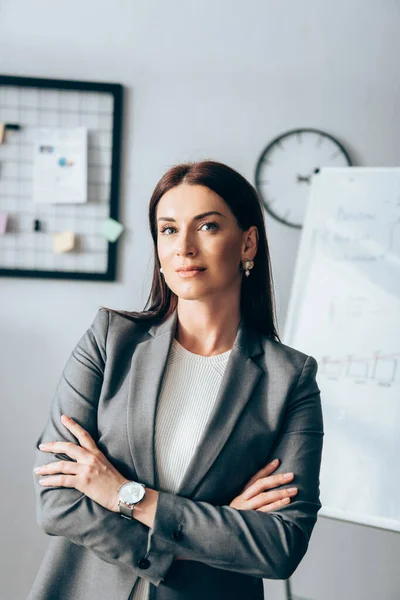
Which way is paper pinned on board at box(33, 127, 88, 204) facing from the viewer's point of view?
toward the camera

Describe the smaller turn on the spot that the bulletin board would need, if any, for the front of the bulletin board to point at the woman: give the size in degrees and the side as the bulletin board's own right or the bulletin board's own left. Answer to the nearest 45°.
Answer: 0° — it already faces them

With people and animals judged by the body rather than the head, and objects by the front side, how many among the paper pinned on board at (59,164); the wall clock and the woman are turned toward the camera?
3

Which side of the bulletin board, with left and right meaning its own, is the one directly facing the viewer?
front

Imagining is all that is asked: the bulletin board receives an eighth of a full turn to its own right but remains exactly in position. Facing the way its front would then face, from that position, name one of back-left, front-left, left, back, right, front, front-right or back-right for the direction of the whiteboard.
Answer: left

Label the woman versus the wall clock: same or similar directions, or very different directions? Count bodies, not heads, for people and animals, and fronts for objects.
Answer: same or similar directions

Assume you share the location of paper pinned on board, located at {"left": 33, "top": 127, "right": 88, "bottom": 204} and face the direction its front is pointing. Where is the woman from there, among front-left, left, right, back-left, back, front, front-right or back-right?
front

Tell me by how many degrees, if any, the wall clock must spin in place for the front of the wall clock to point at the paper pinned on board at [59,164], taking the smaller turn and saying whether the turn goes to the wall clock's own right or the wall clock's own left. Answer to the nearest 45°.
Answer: approximately 90° to the wall clock's own right

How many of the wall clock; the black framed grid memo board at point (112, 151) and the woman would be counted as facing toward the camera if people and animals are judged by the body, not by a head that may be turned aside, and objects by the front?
3

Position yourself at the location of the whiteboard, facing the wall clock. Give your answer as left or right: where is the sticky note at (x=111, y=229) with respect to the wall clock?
left

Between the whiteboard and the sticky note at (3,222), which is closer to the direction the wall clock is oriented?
the whiteboard

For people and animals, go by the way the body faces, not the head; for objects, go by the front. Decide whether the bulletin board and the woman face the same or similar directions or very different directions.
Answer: same or similar directions

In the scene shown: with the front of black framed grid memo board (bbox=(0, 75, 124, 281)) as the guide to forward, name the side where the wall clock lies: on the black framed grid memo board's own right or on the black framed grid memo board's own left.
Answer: on the black framed grid memo board's own left

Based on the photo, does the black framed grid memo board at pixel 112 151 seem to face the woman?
yes
